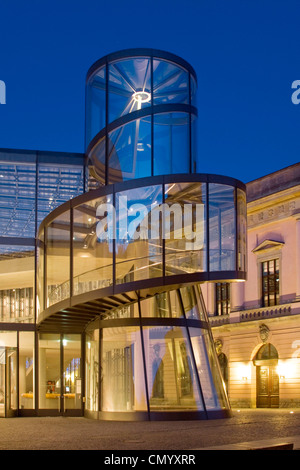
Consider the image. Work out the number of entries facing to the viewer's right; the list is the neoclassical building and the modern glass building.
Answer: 0

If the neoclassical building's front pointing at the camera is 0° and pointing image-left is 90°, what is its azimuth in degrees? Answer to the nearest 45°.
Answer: approximately 45°

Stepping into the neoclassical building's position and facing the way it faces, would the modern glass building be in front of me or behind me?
in front

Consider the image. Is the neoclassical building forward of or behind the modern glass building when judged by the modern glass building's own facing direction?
behind

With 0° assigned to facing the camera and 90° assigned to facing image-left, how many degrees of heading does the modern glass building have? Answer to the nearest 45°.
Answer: approximately 0°
